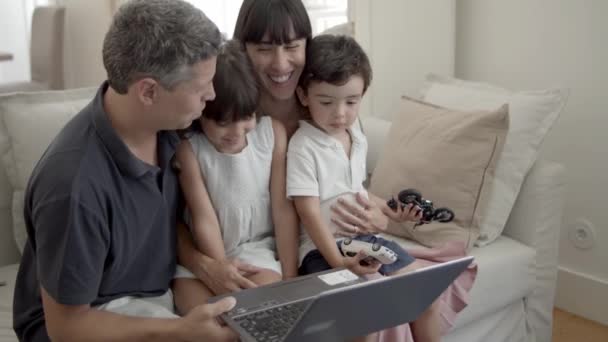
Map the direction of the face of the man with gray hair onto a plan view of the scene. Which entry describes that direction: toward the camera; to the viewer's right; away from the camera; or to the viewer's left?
to the viewer's right

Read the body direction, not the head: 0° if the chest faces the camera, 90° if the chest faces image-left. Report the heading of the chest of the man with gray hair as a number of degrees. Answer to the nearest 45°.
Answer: approximately 315°

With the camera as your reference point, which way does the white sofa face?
facing the viewer

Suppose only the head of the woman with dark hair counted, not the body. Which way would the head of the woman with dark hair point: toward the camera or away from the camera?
toward the camera

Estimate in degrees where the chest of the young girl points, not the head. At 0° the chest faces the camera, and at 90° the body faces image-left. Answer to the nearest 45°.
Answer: approximately 0°

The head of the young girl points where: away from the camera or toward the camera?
toward the camera
